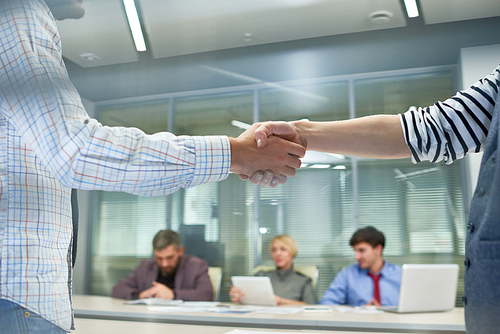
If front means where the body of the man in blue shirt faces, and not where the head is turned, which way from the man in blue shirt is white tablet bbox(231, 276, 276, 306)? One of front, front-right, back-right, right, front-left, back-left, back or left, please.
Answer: front-right

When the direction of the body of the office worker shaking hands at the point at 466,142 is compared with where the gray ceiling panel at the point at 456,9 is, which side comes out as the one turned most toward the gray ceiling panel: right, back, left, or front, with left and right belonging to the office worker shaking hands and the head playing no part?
right

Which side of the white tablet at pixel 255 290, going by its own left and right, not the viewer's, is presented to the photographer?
back

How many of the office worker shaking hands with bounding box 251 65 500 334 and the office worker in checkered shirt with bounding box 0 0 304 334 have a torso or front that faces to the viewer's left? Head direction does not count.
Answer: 1

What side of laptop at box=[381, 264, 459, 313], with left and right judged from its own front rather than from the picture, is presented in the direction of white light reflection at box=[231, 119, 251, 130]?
front

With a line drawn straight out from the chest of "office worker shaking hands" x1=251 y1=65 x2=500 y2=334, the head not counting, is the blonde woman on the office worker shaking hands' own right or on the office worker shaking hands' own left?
on the office worker shaking hands' own right

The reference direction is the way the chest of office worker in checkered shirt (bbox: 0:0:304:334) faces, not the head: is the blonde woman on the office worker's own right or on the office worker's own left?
on the office worker's own left

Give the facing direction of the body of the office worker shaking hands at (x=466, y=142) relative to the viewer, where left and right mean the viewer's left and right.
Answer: facing to the left of the viewer

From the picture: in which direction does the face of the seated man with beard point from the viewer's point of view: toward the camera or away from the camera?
toward the camera

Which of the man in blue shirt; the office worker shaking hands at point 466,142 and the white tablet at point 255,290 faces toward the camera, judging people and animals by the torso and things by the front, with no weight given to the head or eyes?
the man in blue shirt

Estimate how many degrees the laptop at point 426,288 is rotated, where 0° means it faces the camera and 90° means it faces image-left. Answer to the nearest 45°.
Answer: approximately 135°

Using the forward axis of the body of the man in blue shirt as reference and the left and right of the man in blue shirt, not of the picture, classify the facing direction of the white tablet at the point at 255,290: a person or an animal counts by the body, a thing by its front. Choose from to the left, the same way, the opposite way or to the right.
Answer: the opposite way

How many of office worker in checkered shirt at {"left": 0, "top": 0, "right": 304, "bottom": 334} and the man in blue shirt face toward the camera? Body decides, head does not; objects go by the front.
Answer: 1

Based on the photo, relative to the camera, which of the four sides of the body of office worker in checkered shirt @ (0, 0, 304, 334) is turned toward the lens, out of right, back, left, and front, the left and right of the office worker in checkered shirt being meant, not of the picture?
right

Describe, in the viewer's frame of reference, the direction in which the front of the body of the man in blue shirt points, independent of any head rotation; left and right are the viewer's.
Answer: facing the viewer
